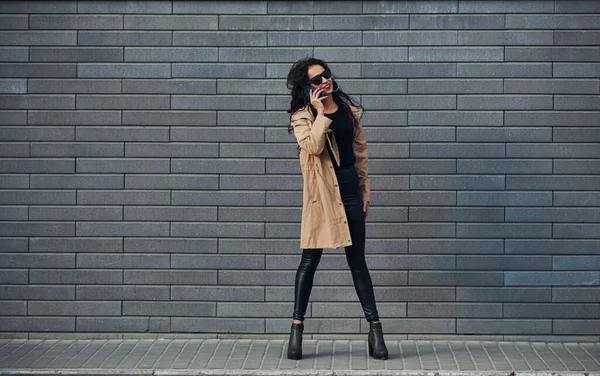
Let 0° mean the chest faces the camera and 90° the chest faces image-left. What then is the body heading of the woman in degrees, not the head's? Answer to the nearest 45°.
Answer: approximately 315°

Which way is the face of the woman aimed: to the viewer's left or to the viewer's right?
to the viewer's right
